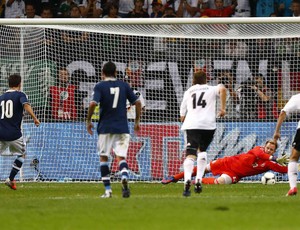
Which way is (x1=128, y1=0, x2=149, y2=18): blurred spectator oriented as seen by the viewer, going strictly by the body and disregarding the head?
toward the camera

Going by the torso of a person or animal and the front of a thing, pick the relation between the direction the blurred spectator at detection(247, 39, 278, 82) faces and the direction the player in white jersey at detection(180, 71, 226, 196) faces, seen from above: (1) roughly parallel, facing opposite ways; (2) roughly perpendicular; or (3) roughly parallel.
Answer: roughly parallel, facing opposite ways

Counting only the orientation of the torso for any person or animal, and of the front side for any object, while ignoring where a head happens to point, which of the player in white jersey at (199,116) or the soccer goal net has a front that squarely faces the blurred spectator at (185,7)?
the player in white jersey

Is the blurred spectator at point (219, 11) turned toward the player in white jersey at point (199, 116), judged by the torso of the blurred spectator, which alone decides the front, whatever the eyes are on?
yes

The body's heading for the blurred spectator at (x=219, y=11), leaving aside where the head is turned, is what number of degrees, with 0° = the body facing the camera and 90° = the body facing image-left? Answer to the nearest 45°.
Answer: approximately 0°

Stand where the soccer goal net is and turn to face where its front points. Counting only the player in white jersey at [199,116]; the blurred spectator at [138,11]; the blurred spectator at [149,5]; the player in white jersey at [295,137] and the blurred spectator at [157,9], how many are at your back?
3

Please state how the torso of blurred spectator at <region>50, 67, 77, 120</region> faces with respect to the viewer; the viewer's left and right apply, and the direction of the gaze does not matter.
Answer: facing the viewer

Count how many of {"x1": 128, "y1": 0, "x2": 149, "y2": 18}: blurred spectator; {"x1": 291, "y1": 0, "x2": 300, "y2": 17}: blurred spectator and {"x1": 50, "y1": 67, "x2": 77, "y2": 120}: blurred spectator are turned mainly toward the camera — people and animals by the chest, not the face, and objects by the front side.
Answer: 3

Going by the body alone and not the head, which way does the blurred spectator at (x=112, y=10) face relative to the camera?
toward the camera

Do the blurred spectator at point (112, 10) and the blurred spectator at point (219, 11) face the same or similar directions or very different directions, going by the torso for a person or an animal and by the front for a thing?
same or similar directions

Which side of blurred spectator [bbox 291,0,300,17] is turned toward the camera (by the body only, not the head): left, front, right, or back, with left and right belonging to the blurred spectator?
front

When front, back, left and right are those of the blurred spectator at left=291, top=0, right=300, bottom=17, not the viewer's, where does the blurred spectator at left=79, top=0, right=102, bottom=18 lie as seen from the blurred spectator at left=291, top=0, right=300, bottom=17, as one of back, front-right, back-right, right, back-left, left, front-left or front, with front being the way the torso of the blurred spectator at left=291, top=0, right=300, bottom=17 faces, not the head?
right

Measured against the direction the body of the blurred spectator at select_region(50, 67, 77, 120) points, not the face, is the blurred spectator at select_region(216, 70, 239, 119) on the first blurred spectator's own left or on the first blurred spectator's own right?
on the first blurred spectator's own left

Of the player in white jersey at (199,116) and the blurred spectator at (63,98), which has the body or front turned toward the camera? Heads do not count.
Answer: the blurred spectator

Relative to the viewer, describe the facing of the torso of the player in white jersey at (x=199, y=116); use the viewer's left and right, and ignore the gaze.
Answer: facing away from the viewer
